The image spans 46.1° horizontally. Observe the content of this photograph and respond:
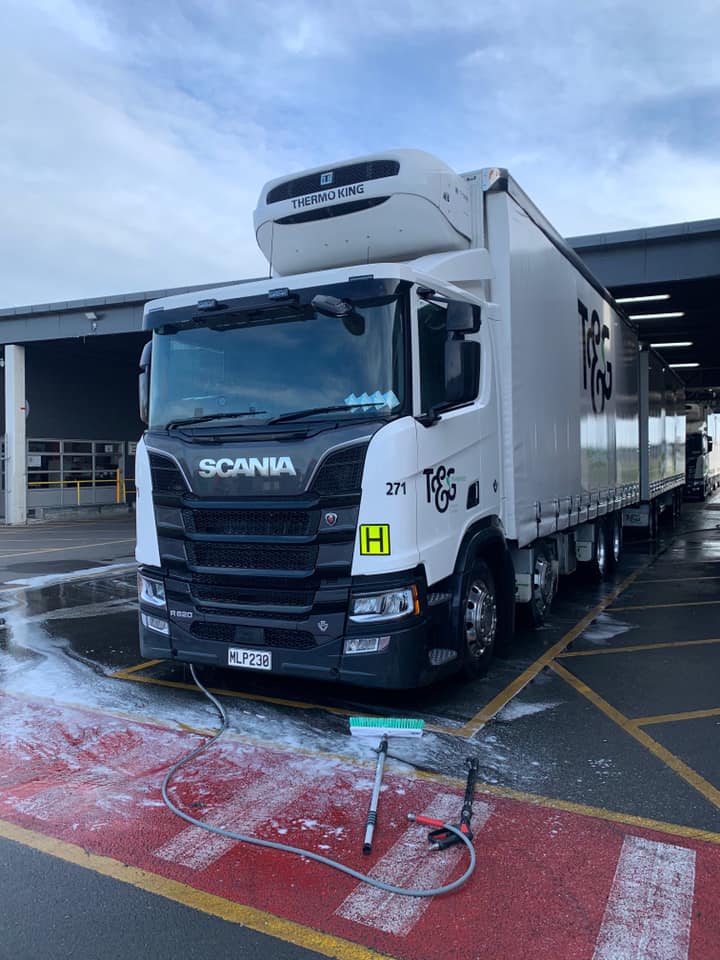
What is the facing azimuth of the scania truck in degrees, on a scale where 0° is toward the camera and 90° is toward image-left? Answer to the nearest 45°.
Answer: approximately 45°

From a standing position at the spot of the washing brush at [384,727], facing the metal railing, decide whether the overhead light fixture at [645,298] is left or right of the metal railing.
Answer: right

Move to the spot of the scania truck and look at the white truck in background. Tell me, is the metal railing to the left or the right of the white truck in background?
left

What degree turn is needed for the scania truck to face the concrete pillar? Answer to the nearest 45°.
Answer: approximately 90° to its right

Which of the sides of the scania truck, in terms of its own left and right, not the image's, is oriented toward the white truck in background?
back

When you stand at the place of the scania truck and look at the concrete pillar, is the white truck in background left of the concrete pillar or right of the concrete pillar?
right

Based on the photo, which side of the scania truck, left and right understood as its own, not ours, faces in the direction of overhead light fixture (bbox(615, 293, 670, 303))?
back

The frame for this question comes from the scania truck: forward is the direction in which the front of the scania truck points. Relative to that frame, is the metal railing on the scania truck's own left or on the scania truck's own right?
on the scania truck's own right
